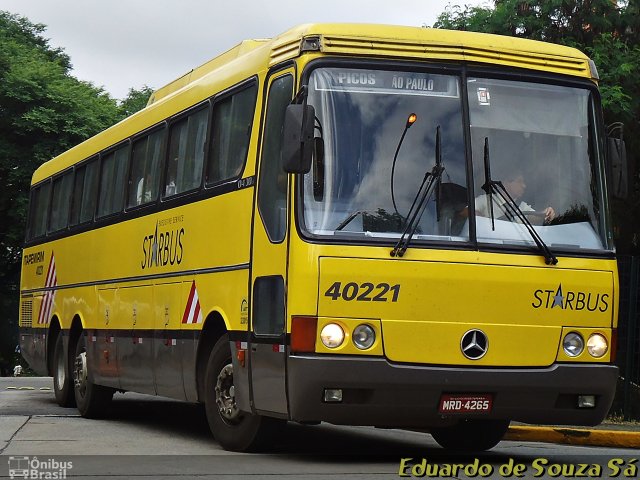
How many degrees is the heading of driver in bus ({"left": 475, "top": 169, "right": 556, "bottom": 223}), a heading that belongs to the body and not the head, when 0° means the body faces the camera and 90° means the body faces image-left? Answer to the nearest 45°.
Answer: approximately 315°

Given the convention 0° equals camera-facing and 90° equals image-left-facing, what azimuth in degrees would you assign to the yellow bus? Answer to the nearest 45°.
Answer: approximately 315°

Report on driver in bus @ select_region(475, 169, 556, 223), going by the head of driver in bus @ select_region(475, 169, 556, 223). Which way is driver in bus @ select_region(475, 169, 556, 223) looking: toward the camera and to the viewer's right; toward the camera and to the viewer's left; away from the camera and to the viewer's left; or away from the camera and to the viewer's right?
toward the camera and to the viewer's right

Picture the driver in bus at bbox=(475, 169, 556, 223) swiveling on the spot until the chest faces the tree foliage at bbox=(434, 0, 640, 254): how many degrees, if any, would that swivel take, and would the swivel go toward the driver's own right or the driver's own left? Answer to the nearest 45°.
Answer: approximately 135° to the driver's own left
